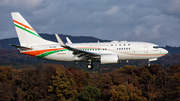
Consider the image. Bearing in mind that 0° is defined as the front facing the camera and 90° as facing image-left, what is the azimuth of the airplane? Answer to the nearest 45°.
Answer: approximately 270°
